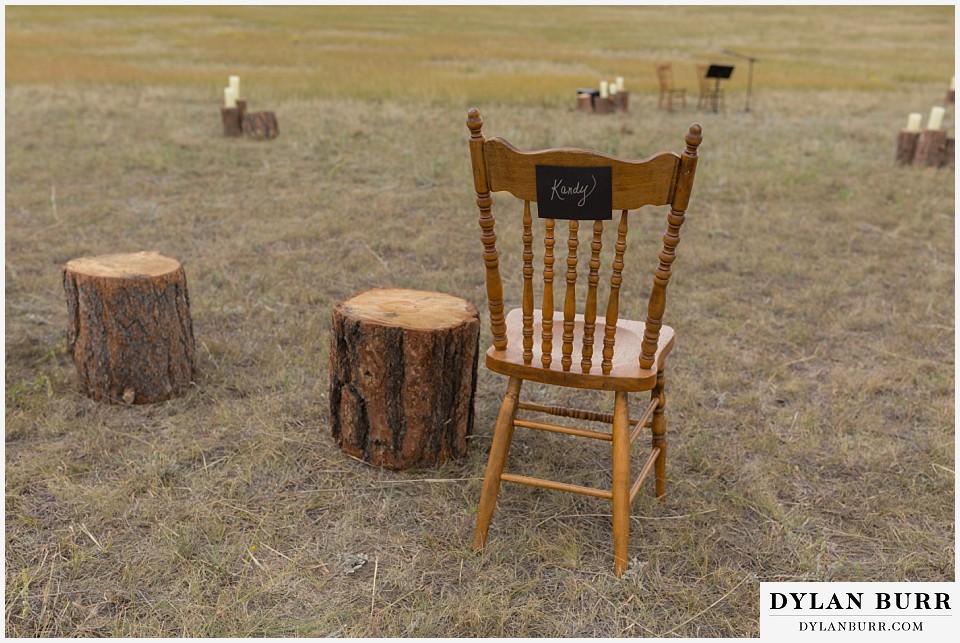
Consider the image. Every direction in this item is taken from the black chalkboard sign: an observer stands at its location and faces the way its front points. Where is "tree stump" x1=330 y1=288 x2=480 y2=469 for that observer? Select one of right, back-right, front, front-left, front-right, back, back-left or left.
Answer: back-right

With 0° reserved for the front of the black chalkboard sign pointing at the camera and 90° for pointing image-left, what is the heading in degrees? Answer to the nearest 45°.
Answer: approximately 0°

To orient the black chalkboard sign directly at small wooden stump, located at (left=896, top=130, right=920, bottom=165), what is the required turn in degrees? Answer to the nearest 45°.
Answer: approximately 135° to its left

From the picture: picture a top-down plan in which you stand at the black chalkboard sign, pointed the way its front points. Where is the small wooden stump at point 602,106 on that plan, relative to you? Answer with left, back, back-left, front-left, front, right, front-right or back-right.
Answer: back

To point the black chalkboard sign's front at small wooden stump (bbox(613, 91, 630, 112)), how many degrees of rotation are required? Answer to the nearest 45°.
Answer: approximately 180°

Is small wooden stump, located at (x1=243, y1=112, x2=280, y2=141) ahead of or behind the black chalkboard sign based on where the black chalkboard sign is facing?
behind

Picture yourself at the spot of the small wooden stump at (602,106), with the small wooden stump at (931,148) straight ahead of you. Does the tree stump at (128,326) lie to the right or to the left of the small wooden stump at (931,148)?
right
